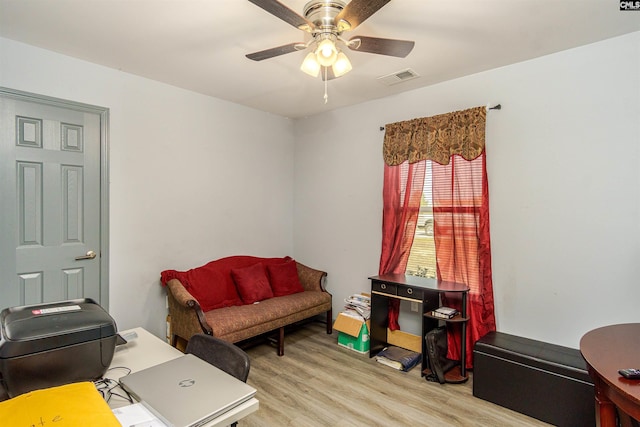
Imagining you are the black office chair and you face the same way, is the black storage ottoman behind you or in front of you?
behind

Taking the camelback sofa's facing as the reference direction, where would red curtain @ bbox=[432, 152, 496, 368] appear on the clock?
The red curtain is roughly at 11 o'clock from the camelback sofa.

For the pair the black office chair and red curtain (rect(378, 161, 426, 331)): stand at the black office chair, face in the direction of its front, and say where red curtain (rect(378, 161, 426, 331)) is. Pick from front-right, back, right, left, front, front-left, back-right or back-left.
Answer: back

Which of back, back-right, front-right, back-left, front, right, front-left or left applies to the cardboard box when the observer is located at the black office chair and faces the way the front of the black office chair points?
back

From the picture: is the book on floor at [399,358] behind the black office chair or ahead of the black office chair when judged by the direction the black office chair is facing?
behind

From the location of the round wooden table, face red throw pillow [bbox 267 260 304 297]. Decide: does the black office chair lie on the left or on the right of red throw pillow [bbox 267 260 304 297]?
left

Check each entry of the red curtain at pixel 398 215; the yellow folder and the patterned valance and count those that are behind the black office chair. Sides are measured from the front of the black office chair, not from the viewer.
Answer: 2

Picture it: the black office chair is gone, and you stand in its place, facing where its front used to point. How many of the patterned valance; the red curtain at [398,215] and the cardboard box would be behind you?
3

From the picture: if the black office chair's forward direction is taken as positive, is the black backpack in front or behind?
behind

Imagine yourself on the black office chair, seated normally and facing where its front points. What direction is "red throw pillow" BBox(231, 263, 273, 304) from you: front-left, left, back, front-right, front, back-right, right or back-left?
back-right

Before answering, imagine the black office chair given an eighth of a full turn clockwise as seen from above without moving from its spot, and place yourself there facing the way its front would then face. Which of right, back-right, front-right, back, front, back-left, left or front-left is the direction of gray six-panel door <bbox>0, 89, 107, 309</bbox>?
front-right
